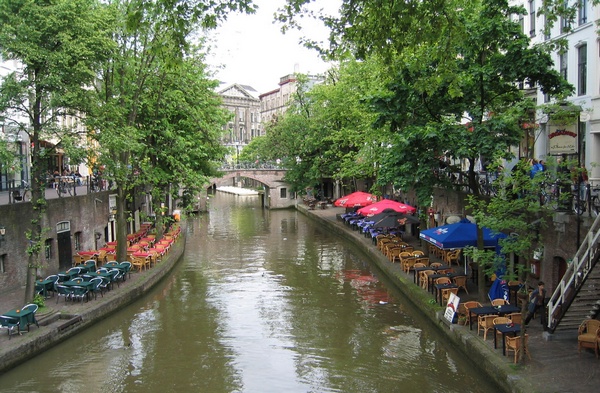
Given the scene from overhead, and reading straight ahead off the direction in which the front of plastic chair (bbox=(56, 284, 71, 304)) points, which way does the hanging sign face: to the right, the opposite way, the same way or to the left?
the opposite way

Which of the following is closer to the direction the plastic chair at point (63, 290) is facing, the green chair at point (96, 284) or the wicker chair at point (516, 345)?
the green chair

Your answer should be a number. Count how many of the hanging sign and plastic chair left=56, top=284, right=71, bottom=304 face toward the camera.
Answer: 1

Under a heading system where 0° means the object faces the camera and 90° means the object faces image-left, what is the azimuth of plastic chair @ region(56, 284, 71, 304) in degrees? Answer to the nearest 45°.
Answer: approximately 225°

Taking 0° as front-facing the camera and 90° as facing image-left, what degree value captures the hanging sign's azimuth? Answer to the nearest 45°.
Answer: approximately 0°

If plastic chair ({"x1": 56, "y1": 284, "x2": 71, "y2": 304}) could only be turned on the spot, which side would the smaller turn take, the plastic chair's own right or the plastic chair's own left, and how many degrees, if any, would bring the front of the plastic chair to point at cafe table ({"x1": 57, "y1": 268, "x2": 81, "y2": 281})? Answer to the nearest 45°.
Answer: approximately 45° to the plastic chair's own left

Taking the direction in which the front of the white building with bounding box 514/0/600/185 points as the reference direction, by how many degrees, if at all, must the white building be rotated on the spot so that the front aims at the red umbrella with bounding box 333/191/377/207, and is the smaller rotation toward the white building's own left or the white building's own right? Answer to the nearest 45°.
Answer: approximately 90° to the white building's own right

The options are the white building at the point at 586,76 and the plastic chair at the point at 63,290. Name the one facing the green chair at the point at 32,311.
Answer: the white building

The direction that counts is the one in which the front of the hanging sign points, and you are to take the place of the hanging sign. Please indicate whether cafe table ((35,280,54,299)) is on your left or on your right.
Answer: on your right

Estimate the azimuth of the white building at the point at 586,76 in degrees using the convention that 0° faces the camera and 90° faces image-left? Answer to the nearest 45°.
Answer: approximately 45°

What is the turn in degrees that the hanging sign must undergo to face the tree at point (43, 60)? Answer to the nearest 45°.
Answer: approximately 45° to its right
